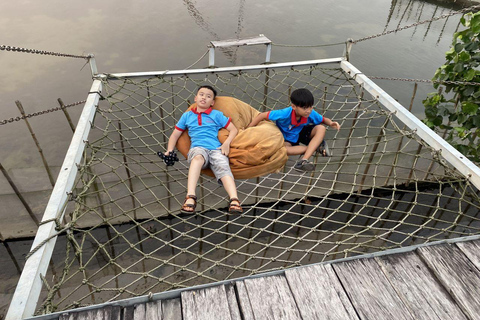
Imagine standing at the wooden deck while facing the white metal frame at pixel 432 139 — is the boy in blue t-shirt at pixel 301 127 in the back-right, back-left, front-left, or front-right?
front-left

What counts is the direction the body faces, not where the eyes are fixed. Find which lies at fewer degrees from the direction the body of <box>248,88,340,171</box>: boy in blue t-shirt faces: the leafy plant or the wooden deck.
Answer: the wooden deck

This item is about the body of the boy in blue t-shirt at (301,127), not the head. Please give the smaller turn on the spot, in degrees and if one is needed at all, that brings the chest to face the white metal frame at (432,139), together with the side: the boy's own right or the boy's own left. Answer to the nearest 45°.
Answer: approximately 45° to the boy's own left

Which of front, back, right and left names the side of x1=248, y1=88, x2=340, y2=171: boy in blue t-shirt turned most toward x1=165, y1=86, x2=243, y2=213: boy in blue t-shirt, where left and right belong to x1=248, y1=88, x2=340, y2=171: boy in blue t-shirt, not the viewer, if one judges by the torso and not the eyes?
right

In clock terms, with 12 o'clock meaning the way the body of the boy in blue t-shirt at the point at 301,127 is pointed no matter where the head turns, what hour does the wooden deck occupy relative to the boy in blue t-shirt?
The wooden deck is roughly at 1 o'clock from the boy in blue t-shirt.

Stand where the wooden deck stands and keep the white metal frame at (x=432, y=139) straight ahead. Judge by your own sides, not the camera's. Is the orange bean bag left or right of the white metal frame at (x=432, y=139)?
left

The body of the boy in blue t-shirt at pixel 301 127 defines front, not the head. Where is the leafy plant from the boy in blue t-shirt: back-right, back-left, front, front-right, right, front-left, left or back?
left
